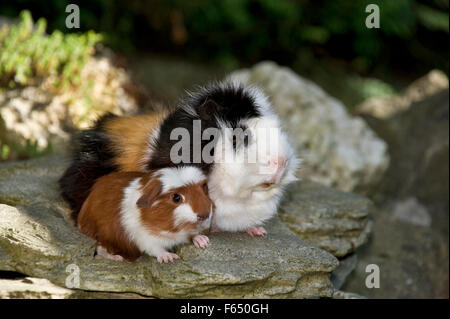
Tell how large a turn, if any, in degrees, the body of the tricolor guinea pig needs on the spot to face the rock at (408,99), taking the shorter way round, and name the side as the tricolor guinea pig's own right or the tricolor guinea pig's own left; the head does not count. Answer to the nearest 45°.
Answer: approximately 90° to the tricolor guinea pig's own left

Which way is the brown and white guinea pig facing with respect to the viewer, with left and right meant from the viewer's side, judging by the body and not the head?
facing the viewer and to the right of the viewer

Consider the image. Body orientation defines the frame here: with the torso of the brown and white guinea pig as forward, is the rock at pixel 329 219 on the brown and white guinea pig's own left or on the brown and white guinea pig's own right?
on the brown and white guinea pig's own left
